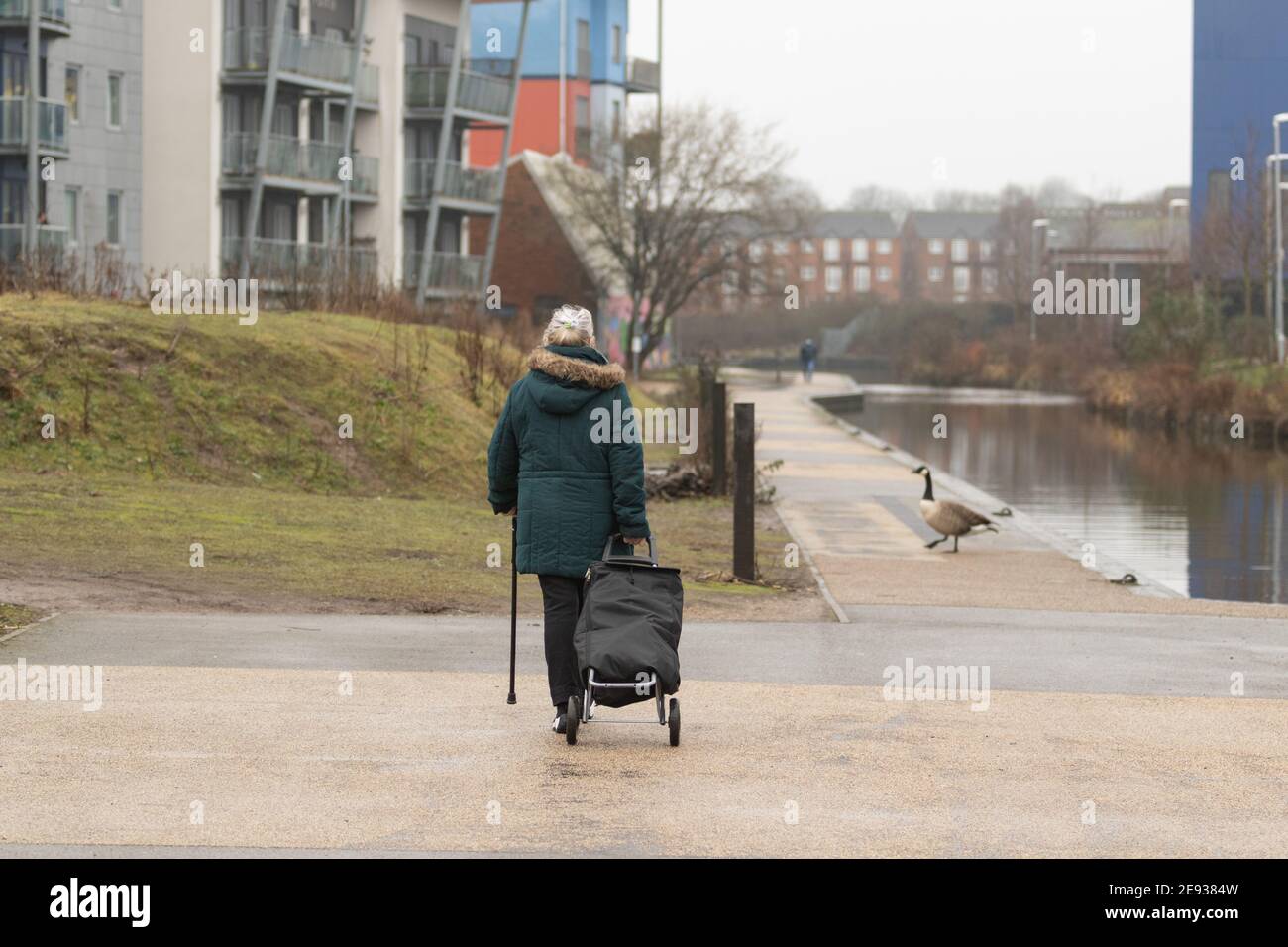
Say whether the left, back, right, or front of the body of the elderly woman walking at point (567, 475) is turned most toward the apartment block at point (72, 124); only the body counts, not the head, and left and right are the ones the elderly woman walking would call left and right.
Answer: front

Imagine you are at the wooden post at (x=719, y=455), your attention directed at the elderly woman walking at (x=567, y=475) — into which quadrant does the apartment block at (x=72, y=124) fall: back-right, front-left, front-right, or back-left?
back-right

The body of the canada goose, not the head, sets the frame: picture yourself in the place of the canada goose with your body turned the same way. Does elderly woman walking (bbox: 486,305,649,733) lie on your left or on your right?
on your left

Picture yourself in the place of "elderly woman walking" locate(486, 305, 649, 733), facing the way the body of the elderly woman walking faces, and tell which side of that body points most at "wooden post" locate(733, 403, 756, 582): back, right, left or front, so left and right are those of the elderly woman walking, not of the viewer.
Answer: front

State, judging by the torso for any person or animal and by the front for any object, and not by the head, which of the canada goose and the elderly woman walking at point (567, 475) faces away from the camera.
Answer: the elderly woman walking

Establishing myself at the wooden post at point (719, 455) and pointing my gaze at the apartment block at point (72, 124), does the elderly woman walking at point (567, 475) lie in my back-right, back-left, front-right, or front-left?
back-left

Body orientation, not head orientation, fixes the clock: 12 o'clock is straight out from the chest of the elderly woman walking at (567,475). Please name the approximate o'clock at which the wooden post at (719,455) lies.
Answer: The wooden post is roughly at 12 o'clock from the elderly woman walking.

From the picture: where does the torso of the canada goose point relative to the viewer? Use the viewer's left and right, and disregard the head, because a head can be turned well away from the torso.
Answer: facing to the left of the viewer

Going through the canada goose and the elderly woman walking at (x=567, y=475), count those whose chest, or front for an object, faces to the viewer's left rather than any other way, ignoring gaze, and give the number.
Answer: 1

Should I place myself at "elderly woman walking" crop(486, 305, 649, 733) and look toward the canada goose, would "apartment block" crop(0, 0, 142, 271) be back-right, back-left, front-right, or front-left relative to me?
front-left

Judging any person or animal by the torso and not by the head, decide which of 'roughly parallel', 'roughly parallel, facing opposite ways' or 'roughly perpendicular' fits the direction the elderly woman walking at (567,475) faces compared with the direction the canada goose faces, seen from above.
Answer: roughly perpendicular

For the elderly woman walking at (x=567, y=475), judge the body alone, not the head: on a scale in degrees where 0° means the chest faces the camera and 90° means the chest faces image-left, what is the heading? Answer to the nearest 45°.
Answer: approximately 180°
